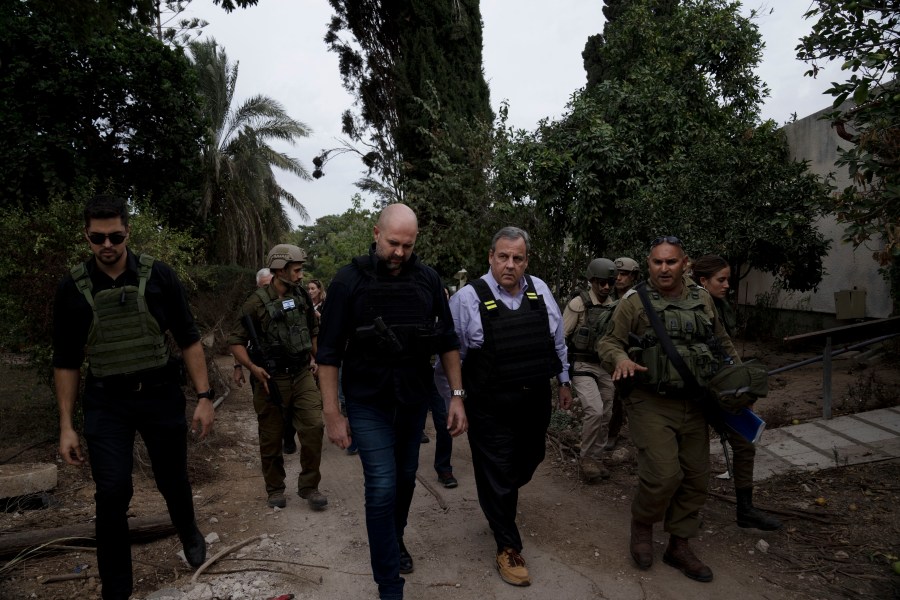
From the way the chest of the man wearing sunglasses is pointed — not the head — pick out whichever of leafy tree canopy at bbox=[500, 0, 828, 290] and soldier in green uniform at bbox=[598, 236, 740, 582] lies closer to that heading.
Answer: the soldier in green uniform

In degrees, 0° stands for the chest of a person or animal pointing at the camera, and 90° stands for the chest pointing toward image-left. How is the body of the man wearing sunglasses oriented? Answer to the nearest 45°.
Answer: approximately 0°

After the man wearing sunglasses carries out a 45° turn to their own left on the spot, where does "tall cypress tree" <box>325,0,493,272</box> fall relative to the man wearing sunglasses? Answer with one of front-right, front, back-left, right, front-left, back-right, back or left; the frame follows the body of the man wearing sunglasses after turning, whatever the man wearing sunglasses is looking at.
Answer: left

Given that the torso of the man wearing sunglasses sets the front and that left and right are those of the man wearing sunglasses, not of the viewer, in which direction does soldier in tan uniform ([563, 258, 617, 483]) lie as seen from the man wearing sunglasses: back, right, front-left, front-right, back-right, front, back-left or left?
left

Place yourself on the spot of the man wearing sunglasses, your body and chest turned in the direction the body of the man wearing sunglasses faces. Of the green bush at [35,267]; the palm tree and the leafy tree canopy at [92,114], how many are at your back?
3

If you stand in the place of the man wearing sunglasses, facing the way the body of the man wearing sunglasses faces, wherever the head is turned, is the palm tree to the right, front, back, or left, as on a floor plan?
back

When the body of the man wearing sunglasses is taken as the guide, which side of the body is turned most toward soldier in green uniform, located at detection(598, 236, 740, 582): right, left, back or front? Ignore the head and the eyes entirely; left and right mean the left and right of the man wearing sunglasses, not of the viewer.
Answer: left

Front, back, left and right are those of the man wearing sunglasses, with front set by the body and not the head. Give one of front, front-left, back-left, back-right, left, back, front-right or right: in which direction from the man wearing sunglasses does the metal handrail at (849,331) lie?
left

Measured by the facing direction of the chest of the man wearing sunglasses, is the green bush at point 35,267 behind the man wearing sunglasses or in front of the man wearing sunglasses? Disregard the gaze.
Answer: behind

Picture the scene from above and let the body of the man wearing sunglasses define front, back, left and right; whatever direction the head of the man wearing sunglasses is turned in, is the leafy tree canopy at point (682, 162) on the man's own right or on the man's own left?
on the man's own left
